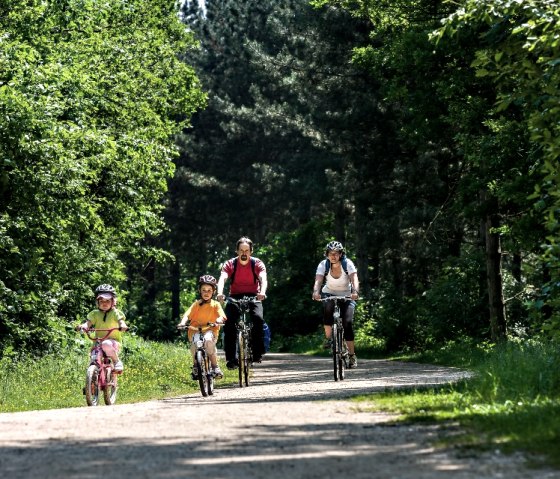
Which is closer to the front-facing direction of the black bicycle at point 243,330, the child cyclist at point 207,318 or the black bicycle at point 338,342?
the child cyclist

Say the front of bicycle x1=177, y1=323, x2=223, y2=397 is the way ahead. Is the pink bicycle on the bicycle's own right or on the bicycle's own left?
on the bicycle's own right

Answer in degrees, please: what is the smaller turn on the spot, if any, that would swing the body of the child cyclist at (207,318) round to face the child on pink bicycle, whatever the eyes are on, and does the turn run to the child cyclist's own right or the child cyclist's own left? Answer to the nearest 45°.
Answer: approximately 90° to the child cyclist's own right

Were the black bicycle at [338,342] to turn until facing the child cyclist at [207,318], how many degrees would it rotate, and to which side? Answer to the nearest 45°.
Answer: approximately 45° to its right

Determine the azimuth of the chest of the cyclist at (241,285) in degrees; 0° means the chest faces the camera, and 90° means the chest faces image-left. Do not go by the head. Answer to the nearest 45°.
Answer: approximately 0°

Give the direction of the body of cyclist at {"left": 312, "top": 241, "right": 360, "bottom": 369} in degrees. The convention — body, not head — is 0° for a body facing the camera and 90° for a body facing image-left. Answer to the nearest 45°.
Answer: approximately 0°
